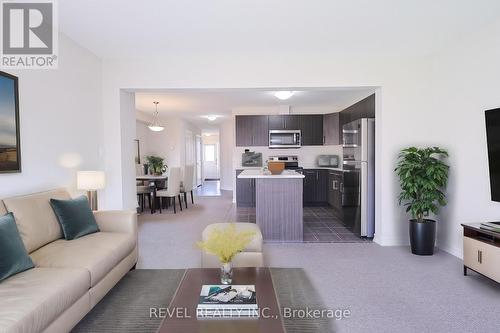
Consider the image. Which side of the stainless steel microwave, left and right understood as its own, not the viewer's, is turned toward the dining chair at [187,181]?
right

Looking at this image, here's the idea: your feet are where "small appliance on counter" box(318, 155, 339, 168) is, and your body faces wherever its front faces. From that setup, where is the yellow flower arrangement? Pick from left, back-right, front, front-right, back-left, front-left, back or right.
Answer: front

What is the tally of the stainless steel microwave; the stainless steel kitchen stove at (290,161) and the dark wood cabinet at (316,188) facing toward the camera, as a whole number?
3

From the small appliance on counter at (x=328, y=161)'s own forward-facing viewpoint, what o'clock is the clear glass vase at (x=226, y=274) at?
The clear glass vase is roughly at 12 o'clock from the small appliance on counter.

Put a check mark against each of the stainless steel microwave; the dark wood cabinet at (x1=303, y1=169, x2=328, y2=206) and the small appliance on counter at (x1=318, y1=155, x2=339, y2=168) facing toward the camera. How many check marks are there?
3

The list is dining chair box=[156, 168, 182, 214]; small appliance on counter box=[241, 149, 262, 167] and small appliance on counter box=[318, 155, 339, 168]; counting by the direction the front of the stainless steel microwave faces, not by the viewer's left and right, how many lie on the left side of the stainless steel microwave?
1

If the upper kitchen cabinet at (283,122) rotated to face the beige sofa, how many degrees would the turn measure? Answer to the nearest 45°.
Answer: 0° — it already faces it

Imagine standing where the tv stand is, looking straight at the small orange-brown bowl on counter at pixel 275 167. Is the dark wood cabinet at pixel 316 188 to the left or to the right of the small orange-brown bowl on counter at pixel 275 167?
right

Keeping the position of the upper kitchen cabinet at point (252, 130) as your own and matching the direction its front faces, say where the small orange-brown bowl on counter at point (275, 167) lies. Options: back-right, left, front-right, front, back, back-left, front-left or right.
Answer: front

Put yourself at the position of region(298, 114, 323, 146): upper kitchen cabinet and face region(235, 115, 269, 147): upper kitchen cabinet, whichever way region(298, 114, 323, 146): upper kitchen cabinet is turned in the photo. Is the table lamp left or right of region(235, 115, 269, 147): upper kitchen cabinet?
left

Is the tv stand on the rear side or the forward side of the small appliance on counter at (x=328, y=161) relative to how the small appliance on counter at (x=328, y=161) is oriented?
on the forward side

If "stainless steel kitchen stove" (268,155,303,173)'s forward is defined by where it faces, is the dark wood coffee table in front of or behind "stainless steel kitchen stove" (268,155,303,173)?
in front

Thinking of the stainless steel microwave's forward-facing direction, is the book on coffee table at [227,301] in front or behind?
in front

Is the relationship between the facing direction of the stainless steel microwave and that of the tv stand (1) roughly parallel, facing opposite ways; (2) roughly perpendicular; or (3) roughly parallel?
roughly perpendicular
